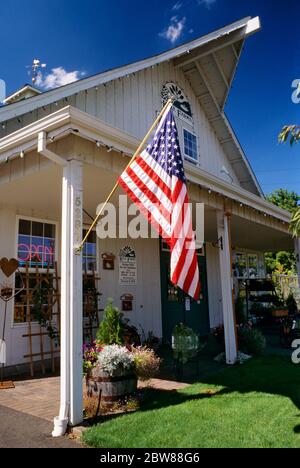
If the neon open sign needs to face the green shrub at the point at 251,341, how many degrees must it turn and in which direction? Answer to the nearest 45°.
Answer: approximately 45° to its left

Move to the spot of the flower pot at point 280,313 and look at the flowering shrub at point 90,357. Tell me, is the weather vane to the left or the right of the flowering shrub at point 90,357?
right

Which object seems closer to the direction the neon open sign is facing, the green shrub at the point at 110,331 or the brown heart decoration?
the green shrub

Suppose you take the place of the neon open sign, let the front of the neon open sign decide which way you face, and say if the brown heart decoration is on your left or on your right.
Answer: on your right

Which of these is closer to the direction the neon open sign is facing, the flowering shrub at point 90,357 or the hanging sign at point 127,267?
the flowering shrub

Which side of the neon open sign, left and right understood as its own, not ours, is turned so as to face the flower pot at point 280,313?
left

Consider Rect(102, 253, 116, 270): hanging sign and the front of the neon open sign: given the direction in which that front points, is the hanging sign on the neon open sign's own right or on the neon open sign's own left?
on the neon open sign's own left

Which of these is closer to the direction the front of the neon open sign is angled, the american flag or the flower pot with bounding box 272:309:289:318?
the american flag

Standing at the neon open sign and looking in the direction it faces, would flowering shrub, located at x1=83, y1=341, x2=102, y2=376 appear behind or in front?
in front

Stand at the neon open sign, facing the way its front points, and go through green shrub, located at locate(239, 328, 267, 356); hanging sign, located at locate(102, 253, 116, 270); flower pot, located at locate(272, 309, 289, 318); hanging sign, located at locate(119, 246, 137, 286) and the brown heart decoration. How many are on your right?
1
